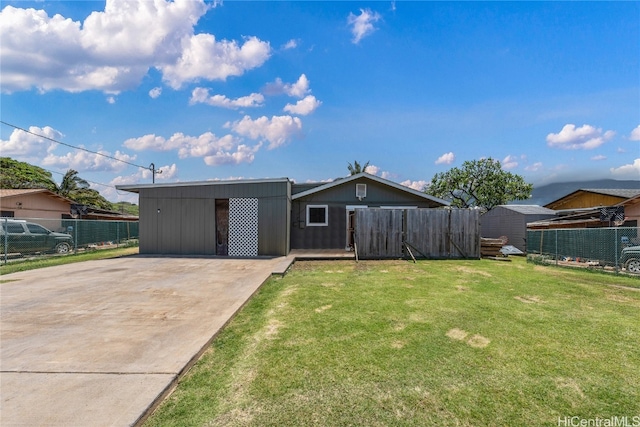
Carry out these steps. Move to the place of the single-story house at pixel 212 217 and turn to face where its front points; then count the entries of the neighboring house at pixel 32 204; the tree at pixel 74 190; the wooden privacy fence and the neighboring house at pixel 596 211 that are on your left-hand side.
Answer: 2

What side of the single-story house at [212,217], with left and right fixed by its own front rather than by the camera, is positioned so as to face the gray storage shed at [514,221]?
left

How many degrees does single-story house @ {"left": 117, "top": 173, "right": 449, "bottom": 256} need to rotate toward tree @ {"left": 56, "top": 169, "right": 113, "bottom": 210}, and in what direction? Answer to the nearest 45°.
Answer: approximately 135° to its right

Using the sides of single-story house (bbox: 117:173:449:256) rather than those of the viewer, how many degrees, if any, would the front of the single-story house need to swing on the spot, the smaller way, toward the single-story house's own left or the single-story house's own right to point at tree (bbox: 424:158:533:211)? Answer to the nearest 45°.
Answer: approximately 135° to the single-story house's own left

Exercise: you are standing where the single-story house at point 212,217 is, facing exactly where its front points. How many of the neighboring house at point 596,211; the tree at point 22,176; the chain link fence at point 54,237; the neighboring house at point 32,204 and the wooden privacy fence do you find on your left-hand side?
2

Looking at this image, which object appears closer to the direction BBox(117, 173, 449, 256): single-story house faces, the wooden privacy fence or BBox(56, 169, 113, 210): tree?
the wooden privacy fence

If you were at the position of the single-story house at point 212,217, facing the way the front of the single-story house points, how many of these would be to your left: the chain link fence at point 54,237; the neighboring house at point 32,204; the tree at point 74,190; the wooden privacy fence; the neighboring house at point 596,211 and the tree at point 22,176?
2

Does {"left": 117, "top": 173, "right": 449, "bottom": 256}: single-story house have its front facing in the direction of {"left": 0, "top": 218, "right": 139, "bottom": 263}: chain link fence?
no

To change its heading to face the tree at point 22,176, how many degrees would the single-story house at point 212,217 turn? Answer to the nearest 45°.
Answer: approximately 135° to its right

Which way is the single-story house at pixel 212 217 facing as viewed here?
toward the camera

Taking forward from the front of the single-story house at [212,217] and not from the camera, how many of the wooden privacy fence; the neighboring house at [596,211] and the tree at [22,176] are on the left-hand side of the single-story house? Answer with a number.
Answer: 2

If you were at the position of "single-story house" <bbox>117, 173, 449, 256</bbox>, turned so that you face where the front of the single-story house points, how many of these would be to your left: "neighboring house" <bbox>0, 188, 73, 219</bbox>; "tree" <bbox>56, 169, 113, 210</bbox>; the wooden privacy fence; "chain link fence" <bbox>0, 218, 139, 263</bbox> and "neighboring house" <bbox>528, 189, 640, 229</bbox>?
2

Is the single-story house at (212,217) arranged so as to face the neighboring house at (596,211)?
no

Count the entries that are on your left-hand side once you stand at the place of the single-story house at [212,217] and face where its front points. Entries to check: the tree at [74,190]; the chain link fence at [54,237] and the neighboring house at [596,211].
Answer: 1

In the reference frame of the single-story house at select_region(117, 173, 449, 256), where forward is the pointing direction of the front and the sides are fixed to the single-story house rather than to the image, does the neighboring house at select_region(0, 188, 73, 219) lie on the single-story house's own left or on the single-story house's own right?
on the single-story house's own right

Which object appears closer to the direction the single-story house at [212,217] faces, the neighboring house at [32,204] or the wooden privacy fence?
the wooden privacy fence

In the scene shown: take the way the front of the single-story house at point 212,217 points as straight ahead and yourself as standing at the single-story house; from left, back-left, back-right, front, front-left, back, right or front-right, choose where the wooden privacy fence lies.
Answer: left

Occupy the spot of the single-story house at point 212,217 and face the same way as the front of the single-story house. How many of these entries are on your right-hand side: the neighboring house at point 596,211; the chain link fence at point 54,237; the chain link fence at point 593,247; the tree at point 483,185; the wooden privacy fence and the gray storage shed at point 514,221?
1
